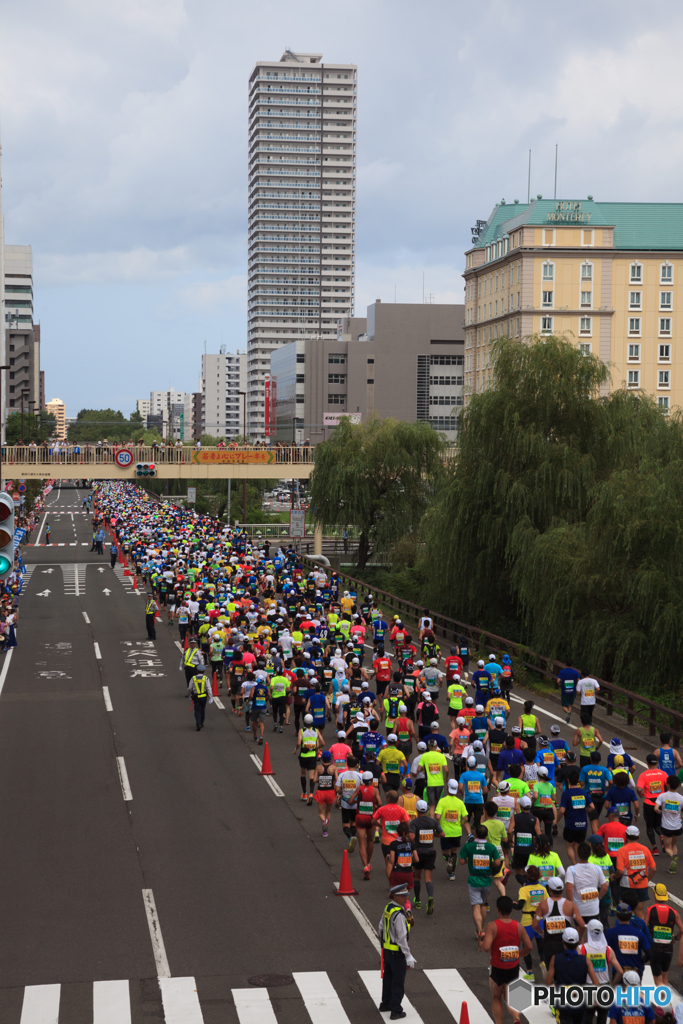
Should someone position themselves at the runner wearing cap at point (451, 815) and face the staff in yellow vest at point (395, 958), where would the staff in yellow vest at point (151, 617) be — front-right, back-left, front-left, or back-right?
back-right

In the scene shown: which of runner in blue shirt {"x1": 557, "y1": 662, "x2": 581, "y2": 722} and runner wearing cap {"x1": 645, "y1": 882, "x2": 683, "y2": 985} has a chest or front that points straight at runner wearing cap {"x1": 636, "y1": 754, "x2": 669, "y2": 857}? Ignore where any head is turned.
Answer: runner wearing cap {"x1": 645, "y1": 882, "x2": 683, "y2": 985}

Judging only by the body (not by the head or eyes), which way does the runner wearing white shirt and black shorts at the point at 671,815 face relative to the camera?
away from the camera

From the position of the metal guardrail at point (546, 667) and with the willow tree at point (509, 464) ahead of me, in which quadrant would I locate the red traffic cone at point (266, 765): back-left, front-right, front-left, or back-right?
back-left

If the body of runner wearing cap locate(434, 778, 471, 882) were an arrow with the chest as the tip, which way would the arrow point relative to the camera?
away from the camera

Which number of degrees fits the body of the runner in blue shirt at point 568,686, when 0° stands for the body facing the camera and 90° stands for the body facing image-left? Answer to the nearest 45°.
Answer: approximately 180°

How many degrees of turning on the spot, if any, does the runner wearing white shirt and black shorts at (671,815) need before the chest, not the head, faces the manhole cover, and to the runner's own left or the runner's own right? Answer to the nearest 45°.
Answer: approximately 135° to the runner's own left

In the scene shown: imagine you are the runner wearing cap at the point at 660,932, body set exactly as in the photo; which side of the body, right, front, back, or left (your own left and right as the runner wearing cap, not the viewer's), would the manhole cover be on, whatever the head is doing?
left

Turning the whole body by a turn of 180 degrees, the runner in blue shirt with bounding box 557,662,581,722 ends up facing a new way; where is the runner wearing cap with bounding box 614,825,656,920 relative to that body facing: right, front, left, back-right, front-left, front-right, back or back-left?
front

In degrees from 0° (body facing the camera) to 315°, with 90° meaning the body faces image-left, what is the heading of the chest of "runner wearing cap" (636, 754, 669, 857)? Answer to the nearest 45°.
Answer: approximately 180°
